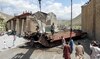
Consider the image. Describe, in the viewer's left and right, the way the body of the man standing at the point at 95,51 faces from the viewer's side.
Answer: facing away from the viewer and to the left of the viewer
